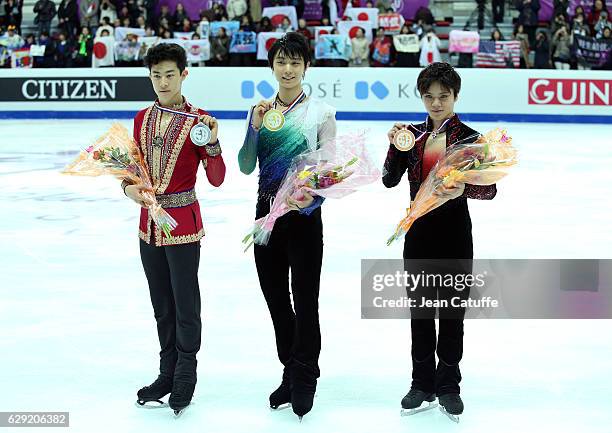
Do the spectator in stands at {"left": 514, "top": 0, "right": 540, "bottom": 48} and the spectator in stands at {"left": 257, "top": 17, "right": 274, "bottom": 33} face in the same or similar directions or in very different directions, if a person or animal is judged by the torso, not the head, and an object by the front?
same or similar directions

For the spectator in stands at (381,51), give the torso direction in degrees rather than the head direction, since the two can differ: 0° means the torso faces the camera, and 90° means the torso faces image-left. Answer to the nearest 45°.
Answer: approximately 0°

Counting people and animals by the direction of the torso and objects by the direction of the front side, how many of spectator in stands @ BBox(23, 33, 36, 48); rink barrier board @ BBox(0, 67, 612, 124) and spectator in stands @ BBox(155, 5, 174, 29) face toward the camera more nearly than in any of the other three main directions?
3

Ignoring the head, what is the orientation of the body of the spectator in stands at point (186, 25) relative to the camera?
toward the camera

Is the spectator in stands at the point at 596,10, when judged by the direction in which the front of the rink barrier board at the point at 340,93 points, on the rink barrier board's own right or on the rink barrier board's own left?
on the rink barrier board's own left

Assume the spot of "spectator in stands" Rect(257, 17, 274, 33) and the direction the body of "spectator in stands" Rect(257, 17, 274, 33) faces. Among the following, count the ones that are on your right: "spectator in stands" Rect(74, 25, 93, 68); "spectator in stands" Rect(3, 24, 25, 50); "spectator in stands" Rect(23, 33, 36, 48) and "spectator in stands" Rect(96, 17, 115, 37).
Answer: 4

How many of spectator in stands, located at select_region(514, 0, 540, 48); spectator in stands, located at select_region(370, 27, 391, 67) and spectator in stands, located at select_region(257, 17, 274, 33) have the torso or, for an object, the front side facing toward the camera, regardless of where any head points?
3

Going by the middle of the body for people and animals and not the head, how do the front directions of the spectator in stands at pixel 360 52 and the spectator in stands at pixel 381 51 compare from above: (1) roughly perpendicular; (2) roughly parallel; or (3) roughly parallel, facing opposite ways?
roughly parallel

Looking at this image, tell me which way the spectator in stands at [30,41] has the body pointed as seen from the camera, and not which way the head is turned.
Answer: toward the camera

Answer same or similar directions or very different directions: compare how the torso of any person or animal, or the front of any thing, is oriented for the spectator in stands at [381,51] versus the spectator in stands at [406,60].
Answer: same or similar directions

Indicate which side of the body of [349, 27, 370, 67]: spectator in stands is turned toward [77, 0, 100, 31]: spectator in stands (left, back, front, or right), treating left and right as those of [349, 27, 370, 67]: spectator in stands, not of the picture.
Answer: right

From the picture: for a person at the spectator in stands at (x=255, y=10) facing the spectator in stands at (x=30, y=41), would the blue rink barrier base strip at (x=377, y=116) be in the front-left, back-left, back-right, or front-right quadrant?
back-left

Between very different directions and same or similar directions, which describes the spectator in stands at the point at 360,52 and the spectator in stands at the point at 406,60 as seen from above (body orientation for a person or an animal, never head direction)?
same or similar directions

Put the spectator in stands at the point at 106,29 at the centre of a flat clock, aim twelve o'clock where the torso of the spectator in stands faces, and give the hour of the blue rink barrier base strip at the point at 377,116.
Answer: The blue rink barrier base strip is roughly at 10 o'clock from the spectator in stands.

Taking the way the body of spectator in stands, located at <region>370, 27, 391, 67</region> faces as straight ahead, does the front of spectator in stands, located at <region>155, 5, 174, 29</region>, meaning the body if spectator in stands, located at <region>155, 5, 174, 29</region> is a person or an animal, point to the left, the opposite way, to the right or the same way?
the same way

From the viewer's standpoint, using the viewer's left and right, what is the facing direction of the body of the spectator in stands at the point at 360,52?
facing the viewer

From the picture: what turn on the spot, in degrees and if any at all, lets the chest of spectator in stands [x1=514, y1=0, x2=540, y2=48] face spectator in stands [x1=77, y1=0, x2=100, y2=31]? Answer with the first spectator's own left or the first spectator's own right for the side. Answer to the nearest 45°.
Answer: approximately 90° to the first spectator's own right

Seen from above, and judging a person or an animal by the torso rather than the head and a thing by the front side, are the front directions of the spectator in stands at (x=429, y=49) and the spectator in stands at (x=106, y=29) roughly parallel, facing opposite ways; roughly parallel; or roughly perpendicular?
roughly parallel

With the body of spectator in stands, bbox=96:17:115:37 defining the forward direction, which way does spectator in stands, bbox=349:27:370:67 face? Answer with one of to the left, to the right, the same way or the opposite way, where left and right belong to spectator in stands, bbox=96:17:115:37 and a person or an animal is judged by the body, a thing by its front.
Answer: the same way

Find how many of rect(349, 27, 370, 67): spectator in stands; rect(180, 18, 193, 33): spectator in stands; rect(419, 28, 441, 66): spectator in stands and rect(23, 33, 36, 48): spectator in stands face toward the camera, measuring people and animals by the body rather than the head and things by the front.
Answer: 4

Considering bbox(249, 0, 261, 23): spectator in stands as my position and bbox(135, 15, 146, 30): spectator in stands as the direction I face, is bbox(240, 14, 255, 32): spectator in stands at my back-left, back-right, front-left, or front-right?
front-left

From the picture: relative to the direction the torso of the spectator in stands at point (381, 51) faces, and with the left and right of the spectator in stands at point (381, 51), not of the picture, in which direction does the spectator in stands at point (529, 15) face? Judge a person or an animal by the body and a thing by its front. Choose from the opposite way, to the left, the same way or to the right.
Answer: the same way
